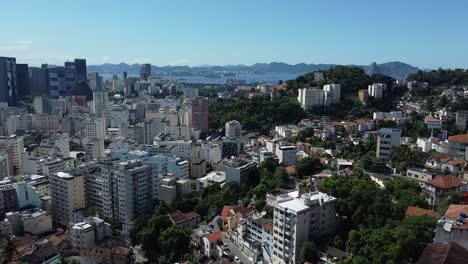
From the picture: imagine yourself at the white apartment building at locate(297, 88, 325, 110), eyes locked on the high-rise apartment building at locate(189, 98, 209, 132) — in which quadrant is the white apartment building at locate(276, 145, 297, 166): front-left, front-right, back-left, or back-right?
front-left

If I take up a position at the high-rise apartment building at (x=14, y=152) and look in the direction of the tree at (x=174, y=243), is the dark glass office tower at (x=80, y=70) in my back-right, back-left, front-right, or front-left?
back-left

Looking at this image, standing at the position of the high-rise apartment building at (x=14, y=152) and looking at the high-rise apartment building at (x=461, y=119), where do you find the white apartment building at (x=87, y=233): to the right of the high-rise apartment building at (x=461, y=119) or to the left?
right

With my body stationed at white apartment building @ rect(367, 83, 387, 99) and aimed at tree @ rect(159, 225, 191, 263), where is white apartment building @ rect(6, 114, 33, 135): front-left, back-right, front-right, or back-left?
front-right
